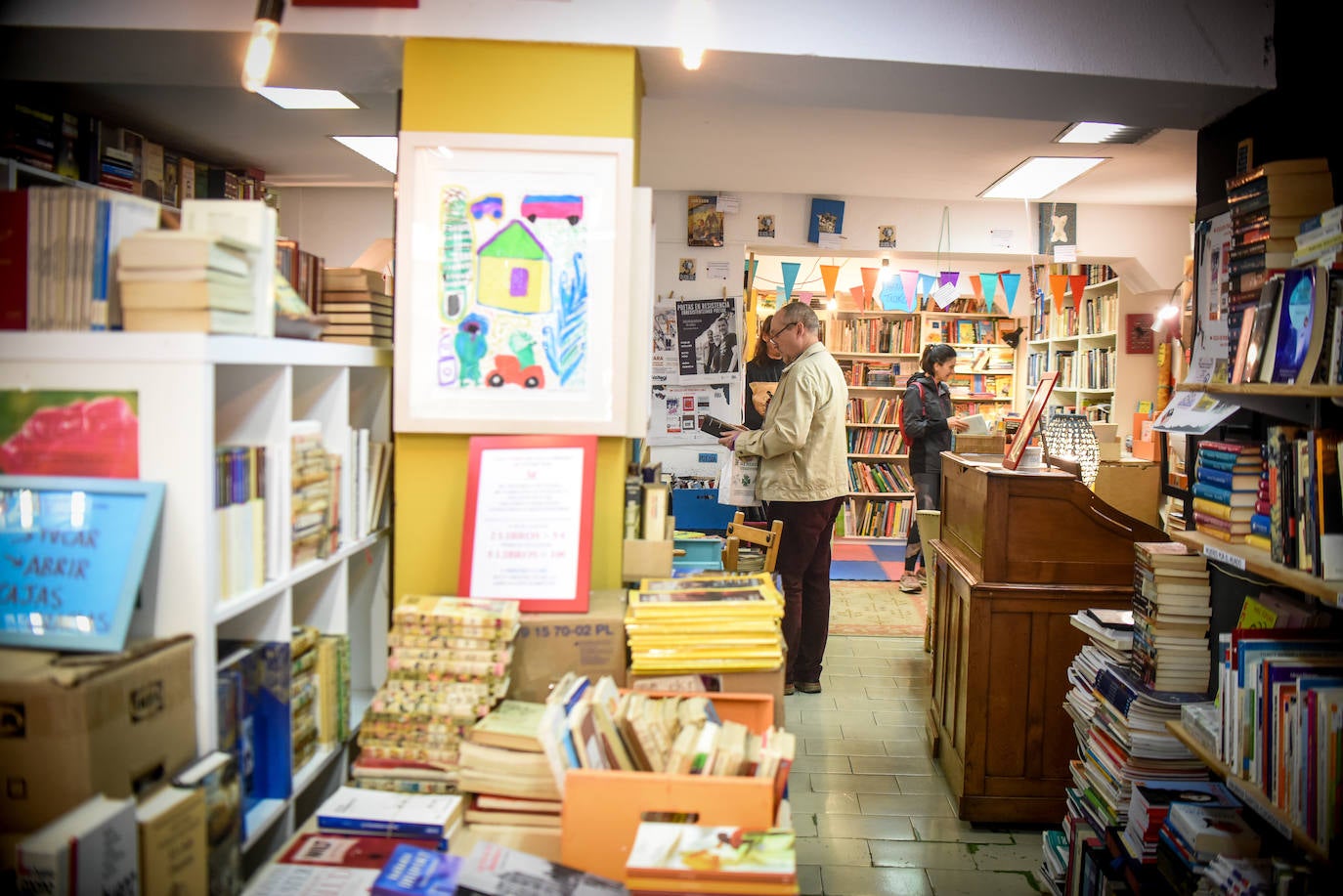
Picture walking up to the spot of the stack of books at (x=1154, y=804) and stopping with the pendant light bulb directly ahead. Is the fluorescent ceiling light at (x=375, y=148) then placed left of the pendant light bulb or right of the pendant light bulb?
right

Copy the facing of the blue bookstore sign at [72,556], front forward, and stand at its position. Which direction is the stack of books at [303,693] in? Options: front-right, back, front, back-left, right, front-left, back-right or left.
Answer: back-left

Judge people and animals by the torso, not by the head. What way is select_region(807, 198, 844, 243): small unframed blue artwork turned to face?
toward the camera

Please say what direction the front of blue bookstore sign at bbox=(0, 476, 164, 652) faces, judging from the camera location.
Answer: facing the viewer

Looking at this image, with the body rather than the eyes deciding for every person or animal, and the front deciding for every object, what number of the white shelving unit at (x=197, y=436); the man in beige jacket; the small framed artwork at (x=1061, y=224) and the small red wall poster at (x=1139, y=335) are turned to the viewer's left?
1

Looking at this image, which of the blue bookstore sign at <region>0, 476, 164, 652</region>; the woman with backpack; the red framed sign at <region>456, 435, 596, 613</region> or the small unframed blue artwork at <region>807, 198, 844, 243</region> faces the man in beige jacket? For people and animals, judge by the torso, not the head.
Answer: the small unframed blue artwork

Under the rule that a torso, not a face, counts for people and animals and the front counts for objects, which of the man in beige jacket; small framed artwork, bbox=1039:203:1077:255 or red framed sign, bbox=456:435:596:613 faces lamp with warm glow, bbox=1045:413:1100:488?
the small framed artwork

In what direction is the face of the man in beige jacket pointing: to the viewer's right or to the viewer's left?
to the viewer's left

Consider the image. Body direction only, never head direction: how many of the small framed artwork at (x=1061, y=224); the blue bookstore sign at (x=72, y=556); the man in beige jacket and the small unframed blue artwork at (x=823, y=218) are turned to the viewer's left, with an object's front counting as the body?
1

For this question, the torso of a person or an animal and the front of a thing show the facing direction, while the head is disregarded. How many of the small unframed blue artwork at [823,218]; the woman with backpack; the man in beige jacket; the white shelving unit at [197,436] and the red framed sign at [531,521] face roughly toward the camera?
2

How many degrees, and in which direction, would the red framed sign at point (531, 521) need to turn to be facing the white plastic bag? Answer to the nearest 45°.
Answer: approximately 135° to its left

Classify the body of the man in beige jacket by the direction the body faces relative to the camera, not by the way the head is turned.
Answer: to the viewer's left

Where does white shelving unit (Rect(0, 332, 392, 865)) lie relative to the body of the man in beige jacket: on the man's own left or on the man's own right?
on the man's own left

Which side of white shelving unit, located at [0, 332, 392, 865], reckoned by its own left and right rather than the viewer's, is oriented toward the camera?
right

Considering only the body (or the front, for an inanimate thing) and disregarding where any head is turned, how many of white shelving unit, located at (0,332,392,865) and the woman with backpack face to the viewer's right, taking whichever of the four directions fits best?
2

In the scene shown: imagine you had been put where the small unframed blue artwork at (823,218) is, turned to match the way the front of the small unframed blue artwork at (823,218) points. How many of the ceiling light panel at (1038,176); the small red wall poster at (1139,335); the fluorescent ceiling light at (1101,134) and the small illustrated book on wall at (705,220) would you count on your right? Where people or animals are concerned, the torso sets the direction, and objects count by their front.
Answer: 1

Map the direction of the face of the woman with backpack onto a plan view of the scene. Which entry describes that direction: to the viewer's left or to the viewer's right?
to the viewer's right
